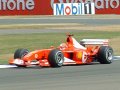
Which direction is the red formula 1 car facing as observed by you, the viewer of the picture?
facing the viewer and to the left of the viewer
